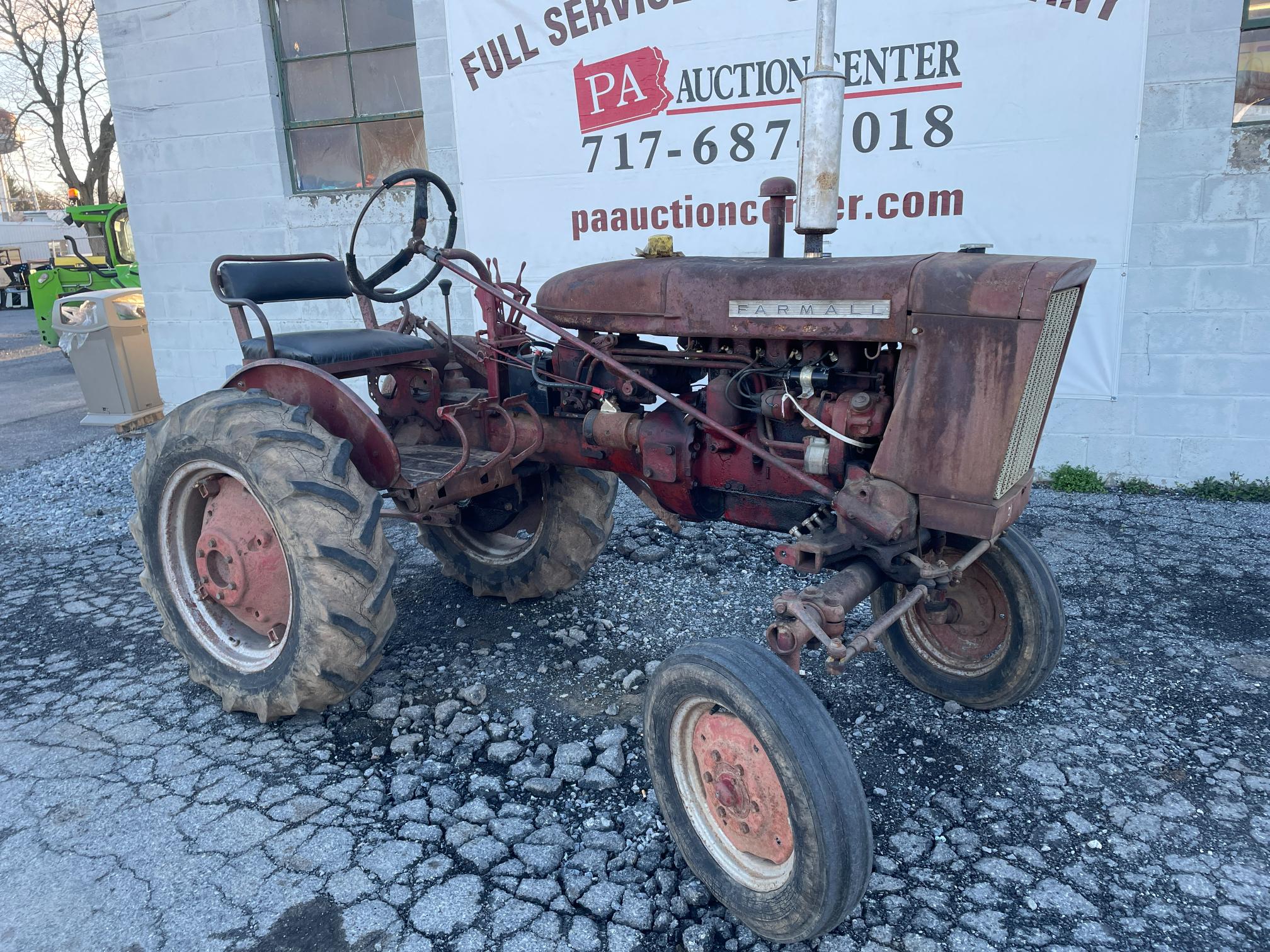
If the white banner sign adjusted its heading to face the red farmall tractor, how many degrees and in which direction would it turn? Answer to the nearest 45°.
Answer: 0° — it already faces it

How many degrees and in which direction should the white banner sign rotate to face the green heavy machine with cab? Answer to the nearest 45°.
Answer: approximately 135° to its right

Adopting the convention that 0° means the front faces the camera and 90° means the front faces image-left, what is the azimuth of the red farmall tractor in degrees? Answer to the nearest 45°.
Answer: approximately 315°

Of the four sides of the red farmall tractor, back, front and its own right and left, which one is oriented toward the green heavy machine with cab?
back

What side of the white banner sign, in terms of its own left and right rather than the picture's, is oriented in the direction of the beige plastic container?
right

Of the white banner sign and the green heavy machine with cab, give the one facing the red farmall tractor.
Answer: the white banner sign

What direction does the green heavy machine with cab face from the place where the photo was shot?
facing to the left of the viewer

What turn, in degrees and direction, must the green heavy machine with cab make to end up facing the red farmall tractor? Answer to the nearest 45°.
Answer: approximately 90° to its left
